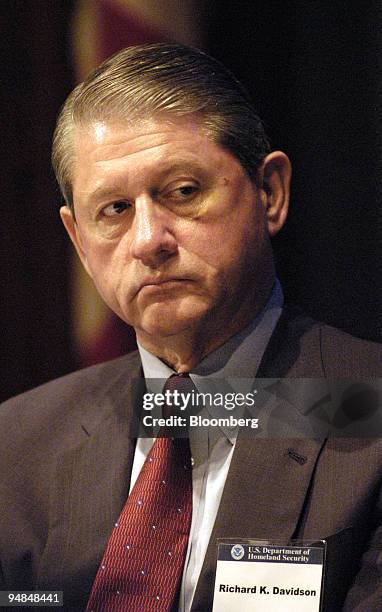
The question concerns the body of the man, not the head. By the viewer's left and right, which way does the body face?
facing the viewer and to the left of the viewer

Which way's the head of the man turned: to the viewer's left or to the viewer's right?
to the viewer's left
